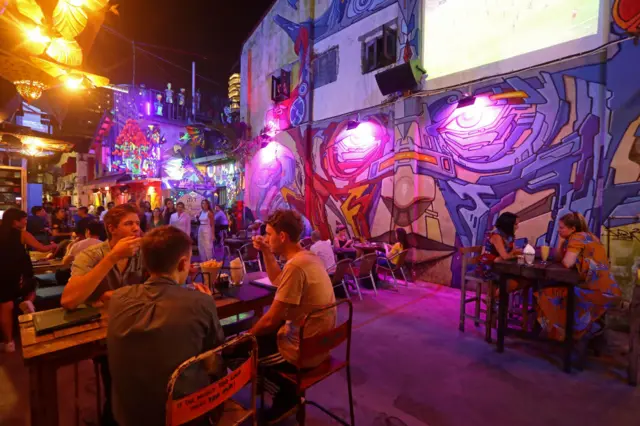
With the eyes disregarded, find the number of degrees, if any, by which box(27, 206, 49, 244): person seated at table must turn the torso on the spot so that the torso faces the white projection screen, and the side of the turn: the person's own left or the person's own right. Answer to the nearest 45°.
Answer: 0° — they already face it

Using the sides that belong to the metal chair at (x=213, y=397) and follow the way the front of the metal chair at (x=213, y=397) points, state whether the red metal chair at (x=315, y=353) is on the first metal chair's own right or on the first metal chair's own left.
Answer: on the first metal chair's own right

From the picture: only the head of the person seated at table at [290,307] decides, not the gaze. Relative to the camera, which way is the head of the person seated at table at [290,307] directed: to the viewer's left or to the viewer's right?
to the viewer's left

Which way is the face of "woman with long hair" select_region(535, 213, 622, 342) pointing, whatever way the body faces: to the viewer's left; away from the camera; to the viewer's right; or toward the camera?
to the viewer's left

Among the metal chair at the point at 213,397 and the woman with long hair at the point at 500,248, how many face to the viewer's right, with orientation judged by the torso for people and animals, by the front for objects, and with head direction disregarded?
1

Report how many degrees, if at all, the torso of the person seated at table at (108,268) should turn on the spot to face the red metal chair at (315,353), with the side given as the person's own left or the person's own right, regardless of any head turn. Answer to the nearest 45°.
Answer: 0° — they already face it

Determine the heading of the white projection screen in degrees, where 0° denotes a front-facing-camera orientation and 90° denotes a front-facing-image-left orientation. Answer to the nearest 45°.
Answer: approximately 45°

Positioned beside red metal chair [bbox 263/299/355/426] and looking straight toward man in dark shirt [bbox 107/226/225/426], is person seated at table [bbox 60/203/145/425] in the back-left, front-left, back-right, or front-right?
front-right

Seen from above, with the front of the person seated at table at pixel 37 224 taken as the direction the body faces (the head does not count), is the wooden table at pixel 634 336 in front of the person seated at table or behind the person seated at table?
in front

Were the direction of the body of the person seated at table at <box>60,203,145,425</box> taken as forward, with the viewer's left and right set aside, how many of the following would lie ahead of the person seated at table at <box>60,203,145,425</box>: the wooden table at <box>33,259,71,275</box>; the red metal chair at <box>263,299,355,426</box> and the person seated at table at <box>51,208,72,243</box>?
1

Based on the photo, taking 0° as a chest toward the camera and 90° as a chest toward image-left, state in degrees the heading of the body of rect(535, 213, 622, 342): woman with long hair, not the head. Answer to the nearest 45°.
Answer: approximately 90°

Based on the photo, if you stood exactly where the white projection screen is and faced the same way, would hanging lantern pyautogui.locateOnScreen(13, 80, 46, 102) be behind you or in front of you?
in front

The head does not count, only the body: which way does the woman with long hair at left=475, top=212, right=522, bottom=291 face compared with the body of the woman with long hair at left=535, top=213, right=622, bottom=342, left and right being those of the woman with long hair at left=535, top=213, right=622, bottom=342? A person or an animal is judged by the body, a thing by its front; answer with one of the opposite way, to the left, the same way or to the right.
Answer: the opposite way

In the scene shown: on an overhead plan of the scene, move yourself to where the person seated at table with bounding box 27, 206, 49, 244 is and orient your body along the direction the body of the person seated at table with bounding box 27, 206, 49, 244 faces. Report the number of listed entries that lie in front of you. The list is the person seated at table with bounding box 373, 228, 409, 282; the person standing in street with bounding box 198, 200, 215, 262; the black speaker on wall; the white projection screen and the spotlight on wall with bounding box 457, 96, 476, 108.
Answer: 5

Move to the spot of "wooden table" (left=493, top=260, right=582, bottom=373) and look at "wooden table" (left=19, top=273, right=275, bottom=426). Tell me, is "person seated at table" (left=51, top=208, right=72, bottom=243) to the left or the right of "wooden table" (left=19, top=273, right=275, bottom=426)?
right

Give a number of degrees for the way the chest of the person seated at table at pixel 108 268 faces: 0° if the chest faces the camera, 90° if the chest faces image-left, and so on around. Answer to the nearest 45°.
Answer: approximately 315°
